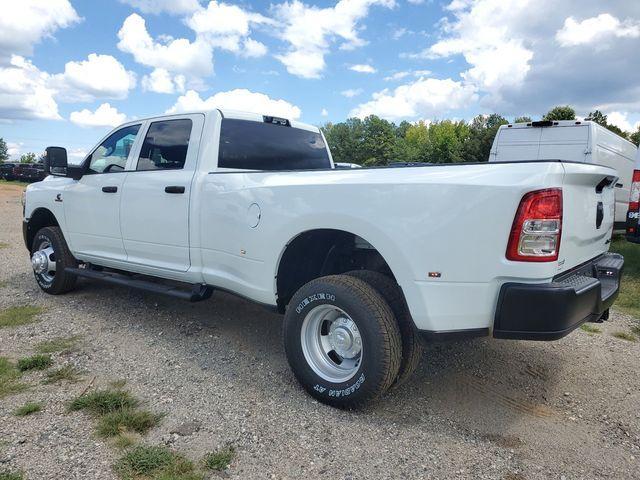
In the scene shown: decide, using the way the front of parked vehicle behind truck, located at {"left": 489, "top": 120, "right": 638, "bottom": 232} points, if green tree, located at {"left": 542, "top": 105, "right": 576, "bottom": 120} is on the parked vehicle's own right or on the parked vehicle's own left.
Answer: on the parked vehicle's own left

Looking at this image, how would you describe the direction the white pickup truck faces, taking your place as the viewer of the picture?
facing away from the viewer and to the left of the viewer

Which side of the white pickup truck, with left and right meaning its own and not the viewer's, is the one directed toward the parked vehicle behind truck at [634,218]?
right

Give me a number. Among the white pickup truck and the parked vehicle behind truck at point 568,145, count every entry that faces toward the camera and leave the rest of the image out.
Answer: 0

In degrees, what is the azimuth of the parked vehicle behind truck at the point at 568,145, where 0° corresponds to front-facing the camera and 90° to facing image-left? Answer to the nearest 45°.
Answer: approximately 225°

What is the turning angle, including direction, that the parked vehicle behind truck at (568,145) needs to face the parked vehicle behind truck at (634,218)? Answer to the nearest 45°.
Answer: approximately 135° to its right

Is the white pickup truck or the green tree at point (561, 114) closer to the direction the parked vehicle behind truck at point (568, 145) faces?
the green tree

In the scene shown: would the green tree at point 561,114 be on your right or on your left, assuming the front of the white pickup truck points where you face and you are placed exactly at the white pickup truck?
on your right

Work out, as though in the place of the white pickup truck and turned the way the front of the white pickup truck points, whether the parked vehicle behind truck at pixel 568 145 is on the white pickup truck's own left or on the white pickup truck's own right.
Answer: on the white pickup truck's own right

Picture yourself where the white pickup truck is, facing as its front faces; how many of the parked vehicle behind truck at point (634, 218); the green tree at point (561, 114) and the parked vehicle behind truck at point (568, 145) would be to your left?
0
